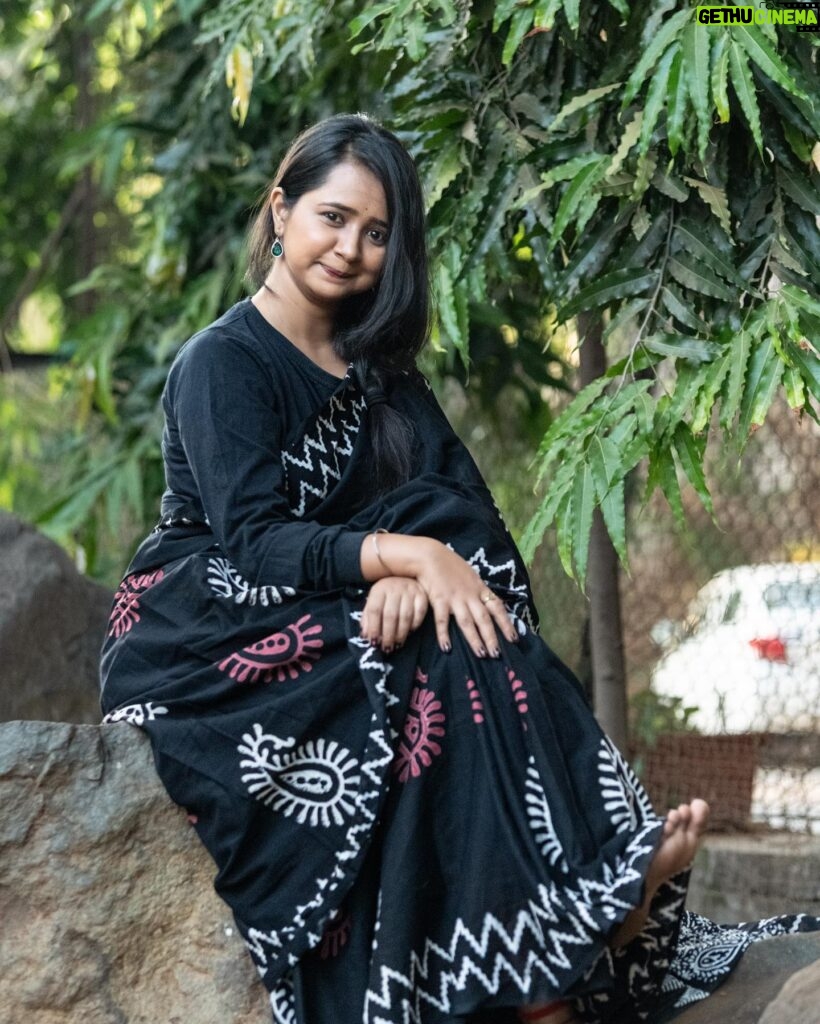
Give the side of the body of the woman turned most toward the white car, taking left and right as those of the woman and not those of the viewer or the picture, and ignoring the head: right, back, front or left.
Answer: left

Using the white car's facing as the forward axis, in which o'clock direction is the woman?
The woman is roughly at 8 o'clock from the white car.

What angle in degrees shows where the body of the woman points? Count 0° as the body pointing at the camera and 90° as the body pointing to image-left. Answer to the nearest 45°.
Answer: approximately 315°

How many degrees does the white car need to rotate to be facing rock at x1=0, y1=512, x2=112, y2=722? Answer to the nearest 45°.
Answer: approximately 90° to its left

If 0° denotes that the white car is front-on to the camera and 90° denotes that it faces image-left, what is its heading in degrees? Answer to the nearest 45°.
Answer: approximately 135°

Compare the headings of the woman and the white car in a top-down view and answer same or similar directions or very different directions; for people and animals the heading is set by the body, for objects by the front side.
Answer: very different directions

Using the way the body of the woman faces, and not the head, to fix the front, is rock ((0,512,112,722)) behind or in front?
behind

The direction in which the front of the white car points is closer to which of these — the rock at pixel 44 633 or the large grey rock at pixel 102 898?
the rock
